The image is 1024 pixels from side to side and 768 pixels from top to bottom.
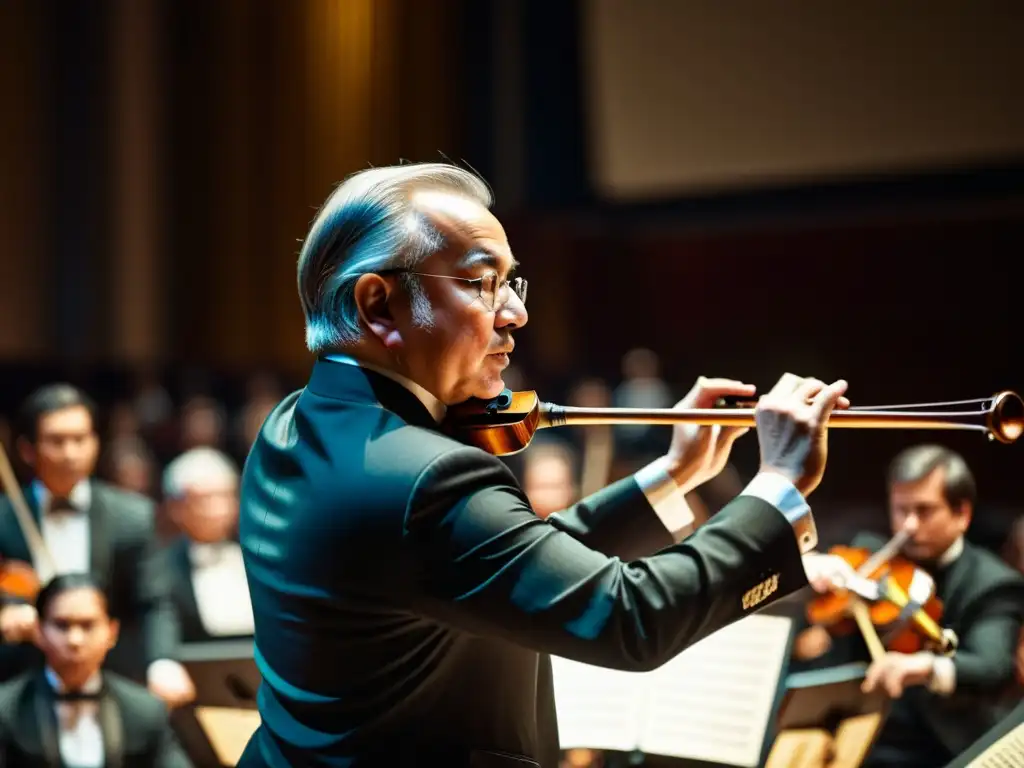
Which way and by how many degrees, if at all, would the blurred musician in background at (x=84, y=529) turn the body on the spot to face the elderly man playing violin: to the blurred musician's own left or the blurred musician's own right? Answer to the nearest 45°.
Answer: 0° — they already face them

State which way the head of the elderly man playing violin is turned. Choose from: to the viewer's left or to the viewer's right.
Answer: to the viewer's right

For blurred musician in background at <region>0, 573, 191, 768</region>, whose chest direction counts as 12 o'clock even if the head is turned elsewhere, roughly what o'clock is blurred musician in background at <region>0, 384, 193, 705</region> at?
blurred musician in background at <region>0, 384, 193, 705</region> is roughly at 6 o'clock from blurred musician in background at <region>0, 573, 191, 768</region>.

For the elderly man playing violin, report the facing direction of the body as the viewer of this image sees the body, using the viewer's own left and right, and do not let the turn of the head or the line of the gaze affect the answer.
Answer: facing away from the viewer and to the right of the viewer

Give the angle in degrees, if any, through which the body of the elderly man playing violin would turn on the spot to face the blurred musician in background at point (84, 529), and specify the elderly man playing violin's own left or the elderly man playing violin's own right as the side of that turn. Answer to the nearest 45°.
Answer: approximately 90° to the elderly man playing violin's own left

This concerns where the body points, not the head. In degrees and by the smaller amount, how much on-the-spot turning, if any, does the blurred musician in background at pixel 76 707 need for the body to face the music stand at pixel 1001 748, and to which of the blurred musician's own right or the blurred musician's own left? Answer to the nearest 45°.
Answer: approximately 45° to the blurred musician's own left

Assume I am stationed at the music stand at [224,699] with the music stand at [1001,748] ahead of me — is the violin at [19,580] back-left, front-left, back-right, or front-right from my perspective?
back-left

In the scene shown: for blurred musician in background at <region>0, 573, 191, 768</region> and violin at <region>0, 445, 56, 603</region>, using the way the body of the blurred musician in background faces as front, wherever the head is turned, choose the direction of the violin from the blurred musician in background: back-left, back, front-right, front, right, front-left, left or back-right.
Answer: back

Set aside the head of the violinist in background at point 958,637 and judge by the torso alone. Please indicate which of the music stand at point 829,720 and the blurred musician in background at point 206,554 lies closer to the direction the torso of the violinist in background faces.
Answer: the music stand

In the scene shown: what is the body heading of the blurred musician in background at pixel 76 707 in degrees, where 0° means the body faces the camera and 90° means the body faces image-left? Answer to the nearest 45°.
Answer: approximately 0°
